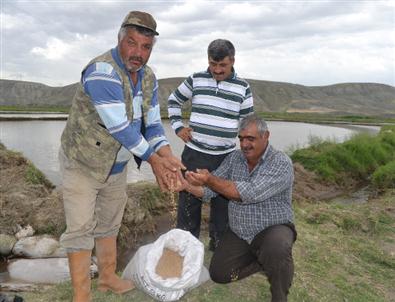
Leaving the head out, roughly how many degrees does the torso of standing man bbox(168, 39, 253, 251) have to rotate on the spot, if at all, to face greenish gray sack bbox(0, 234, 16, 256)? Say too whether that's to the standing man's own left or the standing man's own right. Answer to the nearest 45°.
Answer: approximately 135° to the standing man's own right

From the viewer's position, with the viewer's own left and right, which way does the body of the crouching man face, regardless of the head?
facing the viewer and to the left of the viewer

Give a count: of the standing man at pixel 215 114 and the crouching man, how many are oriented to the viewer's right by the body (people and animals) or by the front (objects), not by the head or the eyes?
0

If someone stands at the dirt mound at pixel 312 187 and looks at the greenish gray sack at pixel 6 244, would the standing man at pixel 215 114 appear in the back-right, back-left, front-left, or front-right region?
front-left

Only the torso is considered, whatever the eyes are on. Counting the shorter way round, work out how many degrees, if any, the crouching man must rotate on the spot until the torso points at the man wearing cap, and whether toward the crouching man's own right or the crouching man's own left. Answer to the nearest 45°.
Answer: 0° — they already face them

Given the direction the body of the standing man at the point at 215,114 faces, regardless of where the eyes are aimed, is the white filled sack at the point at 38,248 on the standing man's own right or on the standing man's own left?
on the standing man's own right

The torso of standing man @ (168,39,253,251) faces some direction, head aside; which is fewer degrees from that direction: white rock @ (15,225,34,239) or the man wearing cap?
the man wearing cap

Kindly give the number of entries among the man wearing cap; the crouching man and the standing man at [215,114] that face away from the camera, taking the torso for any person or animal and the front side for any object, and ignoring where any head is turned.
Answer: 0

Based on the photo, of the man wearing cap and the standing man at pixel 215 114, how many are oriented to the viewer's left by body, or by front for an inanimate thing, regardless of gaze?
0

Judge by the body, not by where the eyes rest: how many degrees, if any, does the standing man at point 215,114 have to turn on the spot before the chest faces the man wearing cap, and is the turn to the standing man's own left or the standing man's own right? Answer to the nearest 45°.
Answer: approximately 45° to the standing man's own right

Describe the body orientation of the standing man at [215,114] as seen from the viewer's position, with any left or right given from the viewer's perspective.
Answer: facing the viewer

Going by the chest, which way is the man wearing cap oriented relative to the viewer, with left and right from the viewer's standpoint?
facing the viewer and to the right of the viewer

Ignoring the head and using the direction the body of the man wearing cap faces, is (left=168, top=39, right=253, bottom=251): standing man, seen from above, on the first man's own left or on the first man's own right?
on the first man's own left

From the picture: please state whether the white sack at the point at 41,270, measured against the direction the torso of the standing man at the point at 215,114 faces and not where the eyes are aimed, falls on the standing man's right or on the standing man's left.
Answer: on the standing man's right

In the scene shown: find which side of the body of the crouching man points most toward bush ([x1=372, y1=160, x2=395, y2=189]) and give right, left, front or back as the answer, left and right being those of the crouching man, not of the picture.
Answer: back
